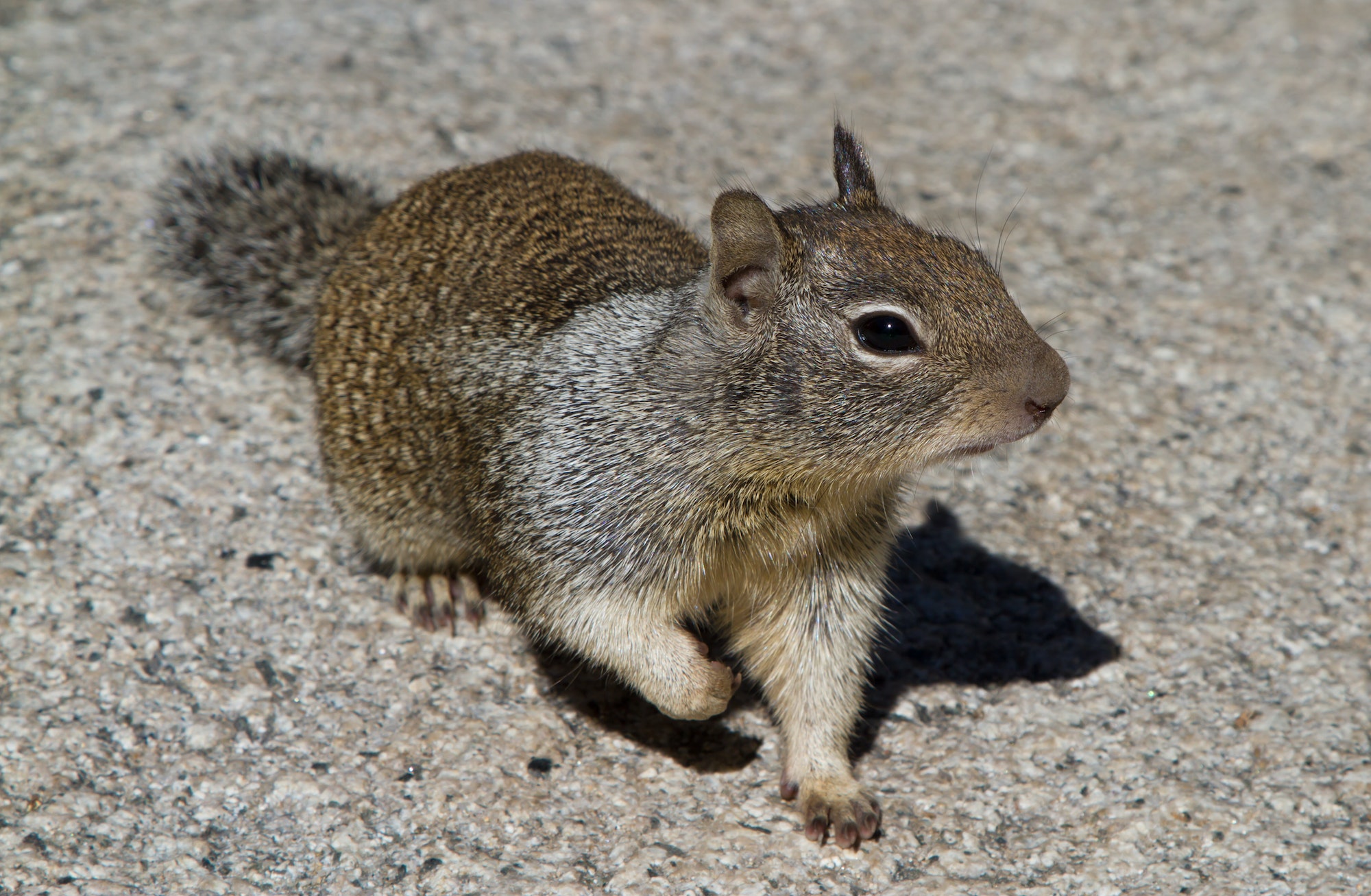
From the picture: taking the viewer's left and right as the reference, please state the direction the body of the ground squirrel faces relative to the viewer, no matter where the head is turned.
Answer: facing the viewer and to the right of the viewer
